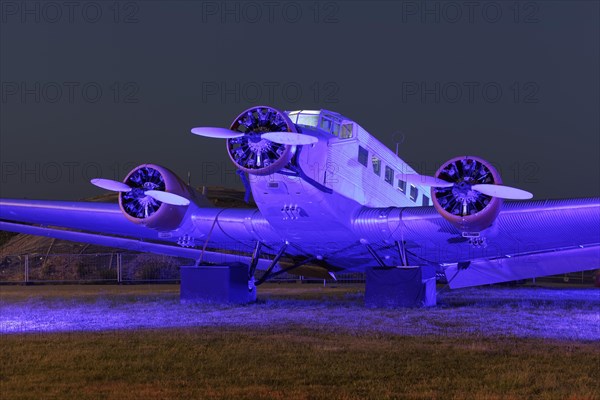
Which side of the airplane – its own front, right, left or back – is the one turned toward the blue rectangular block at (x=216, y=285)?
right

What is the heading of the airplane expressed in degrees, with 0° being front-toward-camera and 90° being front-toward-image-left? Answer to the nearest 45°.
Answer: approximately 45°
